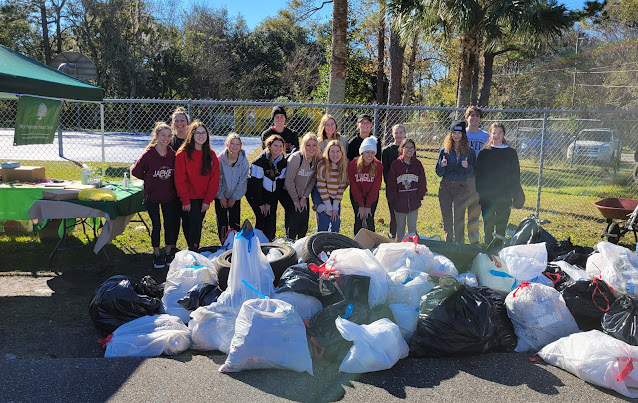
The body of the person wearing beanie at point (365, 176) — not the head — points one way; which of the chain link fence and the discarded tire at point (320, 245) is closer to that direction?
the discarded tire

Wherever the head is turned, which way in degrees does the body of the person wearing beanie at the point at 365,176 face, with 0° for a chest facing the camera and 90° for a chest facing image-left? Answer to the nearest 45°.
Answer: approximately 0°

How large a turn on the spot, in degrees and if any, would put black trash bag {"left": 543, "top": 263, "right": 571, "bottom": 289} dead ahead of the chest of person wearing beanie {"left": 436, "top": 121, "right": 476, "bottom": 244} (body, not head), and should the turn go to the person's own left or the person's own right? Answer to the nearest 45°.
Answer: approximately 45° to the person's own left
